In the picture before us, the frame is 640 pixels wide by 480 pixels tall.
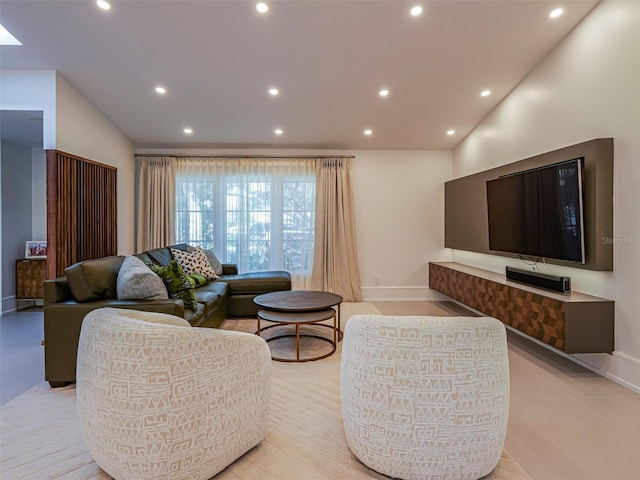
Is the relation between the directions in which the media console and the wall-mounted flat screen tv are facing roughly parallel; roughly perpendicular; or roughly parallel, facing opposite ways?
roughly parallel

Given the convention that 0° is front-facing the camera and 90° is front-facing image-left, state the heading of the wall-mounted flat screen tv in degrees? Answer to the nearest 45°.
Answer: approximately 45°

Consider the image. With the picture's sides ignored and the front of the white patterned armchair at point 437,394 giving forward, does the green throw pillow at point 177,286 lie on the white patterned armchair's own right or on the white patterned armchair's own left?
on the white patterned armchair's own left

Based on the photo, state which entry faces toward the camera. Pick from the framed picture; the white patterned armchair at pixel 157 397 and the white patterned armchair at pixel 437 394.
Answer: the framed picture

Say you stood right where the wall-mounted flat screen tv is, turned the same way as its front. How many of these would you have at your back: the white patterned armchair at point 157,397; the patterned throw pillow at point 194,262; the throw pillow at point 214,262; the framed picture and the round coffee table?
0

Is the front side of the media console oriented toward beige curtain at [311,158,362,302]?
no

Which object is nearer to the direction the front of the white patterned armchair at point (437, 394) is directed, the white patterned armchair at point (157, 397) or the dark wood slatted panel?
the dark wood slatted panel

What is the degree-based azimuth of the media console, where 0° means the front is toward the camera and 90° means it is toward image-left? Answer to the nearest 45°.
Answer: approximately 45°

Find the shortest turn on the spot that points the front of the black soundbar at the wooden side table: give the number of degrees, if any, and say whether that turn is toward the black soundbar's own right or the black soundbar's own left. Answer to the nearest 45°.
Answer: approximately 45° to the black soundbar's own right

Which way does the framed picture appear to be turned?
toward the camera

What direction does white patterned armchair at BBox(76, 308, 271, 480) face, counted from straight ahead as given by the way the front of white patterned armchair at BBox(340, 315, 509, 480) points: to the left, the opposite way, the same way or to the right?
the same way

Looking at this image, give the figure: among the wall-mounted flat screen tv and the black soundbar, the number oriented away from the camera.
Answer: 0

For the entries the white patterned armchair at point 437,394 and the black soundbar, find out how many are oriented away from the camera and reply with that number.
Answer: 1

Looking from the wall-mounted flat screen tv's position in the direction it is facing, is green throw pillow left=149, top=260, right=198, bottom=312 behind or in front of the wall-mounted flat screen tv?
in front

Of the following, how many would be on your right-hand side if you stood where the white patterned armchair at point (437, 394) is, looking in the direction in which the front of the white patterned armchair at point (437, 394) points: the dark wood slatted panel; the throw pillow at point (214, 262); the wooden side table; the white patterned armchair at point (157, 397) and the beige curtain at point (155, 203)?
0

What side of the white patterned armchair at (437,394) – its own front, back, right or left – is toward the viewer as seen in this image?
back

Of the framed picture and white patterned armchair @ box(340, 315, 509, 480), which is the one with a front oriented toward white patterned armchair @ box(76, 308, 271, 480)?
the framed picture

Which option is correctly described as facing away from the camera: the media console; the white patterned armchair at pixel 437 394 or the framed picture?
the white patterned armchair

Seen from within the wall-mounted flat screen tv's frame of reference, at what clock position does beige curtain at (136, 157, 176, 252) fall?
The beige curtain is roughly at 1 o'clock from the wall-mounted flat screen tv.

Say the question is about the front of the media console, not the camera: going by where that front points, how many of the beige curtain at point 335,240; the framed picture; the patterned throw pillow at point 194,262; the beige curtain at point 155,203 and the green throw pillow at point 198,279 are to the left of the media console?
0

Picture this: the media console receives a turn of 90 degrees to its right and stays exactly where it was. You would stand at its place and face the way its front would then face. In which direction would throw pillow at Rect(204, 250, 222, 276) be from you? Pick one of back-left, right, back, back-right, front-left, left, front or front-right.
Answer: front-left

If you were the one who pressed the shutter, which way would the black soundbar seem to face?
facing the viewer and to the left of the viewer

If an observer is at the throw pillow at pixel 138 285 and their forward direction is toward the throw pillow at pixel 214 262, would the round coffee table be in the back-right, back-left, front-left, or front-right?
front-right

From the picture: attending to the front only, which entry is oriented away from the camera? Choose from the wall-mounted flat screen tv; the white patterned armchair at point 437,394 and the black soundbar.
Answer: the white patterned armchair
